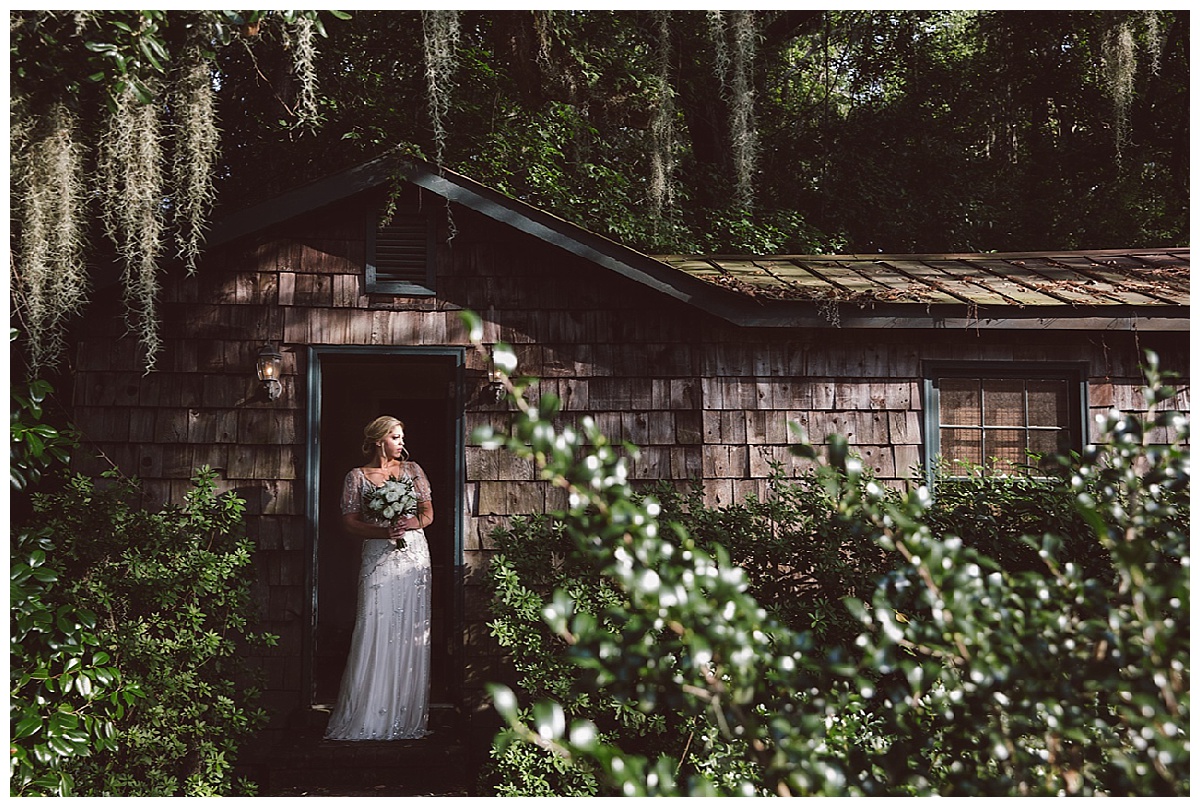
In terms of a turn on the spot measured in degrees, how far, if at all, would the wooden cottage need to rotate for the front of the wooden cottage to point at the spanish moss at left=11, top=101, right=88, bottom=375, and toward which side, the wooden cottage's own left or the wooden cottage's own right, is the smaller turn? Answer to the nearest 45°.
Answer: approximately 45° to the wooden cottage's own right

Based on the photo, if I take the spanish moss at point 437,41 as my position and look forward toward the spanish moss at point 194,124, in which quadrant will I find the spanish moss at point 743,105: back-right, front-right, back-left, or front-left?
back-right

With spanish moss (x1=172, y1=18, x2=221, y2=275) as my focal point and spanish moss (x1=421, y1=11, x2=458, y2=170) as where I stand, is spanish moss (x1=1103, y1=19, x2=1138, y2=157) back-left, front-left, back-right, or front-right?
back-right

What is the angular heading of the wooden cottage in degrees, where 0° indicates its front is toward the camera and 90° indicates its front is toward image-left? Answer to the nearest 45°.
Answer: approximately 0°

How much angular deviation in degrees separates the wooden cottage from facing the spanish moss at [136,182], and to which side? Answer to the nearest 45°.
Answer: approximately 45° to its right

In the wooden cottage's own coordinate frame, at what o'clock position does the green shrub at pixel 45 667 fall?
The green shrub is roughly at 2 o'clock from the wooden cottage.

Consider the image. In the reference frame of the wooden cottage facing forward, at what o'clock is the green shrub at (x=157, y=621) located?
The green shrub is roughly at 2 o'clock from the wooden cottage.

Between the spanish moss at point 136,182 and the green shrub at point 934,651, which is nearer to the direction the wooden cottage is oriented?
the green shrub

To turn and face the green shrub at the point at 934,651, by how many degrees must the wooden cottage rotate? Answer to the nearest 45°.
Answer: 0° — it already faces it

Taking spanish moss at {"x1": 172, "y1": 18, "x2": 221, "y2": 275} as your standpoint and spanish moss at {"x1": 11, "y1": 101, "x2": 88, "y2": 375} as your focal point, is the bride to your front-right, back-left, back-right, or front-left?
back-right
